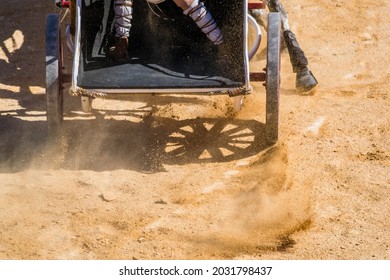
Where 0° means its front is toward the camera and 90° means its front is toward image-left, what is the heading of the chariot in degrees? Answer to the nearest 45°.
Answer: approximately 180°
